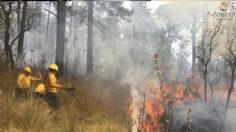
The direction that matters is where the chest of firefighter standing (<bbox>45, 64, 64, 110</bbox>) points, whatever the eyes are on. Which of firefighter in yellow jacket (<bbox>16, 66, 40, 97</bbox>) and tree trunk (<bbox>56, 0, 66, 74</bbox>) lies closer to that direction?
the tree trunk

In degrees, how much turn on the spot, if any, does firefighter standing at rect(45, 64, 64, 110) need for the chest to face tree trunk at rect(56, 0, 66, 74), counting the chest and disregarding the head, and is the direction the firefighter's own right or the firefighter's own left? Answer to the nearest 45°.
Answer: approximately 90° to the firefighter's own left

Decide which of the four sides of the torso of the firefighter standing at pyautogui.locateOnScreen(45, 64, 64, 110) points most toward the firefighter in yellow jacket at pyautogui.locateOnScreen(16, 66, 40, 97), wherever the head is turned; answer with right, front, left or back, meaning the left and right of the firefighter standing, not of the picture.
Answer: back

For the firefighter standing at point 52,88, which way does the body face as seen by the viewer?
to the viewer's right
